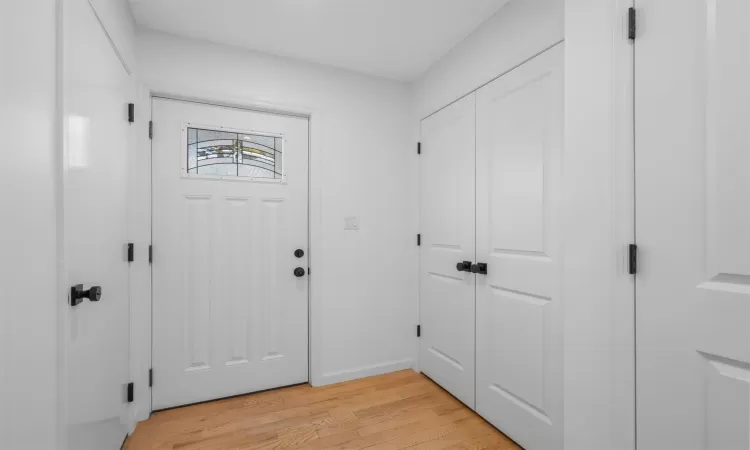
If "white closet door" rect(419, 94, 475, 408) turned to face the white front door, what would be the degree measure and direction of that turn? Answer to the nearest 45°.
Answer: approximately 45° to its right

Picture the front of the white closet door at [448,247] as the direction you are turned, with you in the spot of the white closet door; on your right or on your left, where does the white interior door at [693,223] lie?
on your left

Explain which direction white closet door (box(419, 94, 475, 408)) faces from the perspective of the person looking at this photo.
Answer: facing the viewer and to the left of the viewer

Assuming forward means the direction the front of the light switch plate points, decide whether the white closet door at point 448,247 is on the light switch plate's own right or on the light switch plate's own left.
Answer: on the light switch plate's own left

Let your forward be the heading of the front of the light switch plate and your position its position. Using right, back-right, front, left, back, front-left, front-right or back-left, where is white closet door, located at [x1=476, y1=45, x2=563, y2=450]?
front-left

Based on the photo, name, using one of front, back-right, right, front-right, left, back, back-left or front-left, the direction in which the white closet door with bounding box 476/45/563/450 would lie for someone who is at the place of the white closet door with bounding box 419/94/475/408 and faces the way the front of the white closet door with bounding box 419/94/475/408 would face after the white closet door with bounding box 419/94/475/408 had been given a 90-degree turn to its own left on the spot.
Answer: front

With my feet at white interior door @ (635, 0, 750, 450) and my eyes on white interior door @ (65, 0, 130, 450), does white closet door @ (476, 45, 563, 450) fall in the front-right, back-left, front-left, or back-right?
front-right

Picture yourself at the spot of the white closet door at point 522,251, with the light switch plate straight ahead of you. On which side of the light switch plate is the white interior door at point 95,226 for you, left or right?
left

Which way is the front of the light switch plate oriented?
toward the camera

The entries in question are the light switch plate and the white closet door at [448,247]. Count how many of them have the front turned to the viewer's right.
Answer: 0

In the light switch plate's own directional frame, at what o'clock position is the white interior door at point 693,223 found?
The white interior door is roughly at 11 o'clock from the light switch plate.

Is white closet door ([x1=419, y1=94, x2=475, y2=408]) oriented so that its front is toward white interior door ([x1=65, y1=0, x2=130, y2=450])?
yes

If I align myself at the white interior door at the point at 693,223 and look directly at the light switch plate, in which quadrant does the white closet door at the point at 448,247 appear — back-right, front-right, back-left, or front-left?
front-right

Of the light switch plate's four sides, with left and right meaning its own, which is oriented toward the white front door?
right

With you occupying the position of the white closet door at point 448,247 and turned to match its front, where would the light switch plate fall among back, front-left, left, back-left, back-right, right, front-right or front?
front-right
